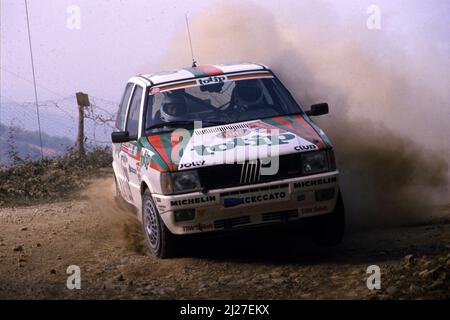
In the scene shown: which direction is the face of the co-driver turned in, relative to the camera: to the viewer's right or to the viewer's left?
to the viewer's right

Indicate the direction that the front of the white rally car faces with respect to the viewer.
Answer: facing the viewer and to the right of the viewer
